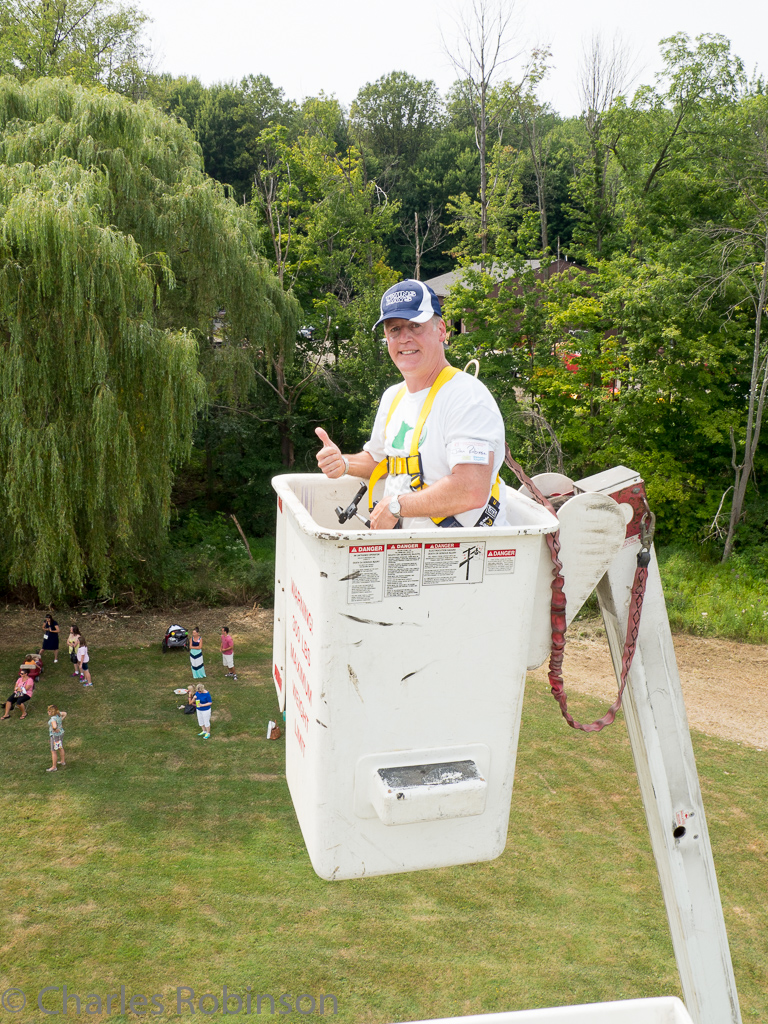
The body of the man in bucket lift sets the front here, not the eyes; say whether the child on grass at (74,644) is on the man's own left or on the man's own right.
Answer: on the man's own right

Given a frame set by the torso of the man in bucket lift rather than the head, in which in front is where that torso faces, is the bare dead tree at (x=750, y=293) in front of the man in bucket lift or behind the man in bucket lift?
behind

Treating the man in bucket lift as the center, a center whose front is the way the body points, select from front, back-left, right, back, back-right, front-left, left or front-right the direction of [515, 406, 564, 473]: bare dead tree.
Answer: back-right

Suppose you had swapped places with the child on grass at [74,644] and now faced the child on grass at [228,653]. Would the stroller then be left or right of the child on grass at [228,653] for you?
left

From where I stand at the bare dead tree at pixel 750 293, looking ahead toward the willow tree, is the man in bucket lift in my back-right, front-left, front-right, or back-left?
front-left

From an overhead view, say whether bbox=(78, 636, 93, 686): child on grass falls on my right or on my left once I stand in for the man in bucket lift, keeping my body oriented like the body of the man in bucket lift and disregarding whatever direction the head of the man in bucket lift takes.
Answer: on my right

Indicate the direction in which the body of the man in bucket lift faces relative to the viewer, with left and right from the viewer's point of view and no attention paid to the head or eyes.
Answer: facing the viewer and to the left of the viewer

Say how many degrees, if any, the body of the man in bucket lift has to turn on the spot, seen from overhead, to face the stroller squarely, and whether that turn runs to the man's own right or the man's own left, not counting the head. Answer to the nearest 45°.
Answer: approximately 135° to the man's own right

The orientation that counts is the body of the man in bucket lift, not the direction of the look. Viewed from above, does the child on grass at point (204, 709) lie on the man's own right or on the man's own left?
on the man's own right
